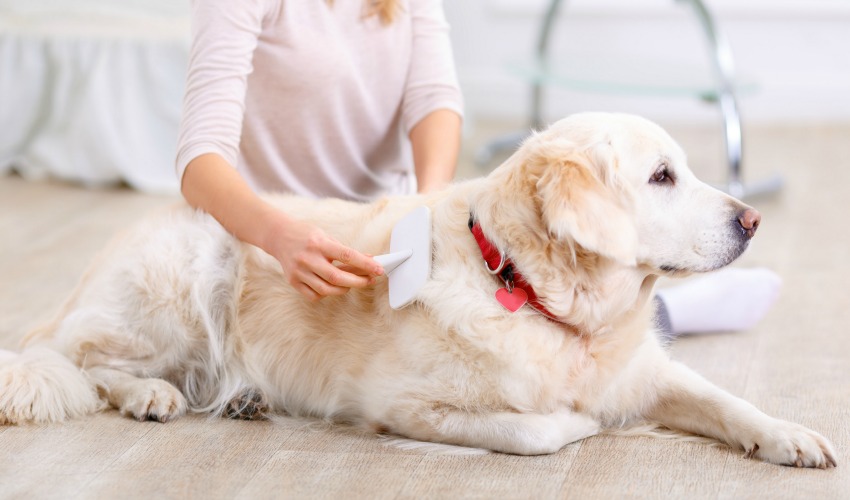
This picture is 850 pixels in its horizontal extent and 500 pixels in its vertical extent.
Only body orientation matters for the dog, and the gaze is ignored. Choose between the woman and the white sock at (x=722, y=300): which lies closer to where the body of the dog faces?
the white sock

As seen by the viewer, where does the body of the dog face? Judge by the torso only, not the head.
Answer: to the viewer's right

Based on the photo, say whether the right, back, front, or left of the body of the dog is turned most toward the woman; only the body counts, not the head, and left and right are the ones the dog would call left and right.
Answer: left

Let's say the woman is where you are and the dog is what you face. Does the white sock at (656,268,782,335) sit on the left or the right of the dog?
left

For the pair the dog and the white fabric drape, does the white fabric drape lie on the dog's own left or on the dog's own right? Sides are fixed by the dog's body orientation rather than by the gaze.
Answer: on the dog's own left

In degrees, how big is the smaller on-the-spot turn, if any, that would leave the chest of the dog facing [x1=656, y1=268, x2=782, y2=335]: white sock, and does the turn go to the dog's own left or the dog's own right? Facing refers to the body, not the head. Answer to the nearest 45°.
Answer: approximately 45° to the dog's own left
